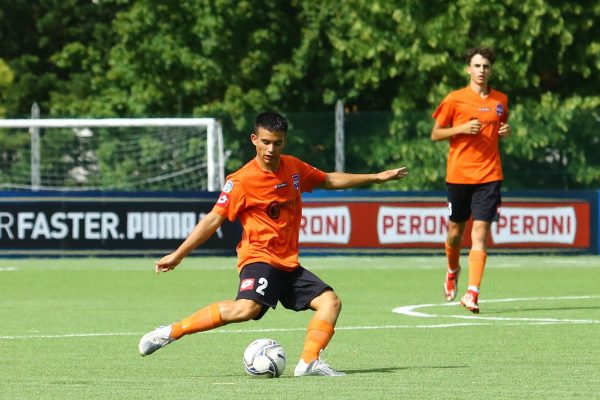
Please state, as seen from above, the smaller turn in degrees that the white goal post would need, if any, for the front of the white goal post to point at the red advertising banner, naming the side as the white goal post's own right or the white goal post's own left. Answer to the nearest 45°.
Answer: approximately 45° to the white goal post's own left

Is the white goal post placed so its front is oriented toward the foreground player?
yes

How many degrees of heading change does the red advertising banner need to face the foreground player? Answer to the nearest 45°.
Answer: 0° — it already faces them

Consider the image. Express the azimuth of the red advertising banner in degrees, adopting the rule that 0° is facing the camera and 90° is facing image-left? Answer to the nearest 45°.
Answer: approximately 0°

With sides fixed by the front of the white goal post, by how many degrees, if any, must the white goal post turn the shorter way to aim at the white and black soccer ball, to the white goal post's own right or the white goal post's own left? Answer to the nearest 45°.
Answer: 0° — it already faces it

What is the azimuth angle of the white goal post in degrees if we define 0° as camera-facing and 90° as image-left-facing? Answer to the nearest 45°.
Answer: approximately 0°

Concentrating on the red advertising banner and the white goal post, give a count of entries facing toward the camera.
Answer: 2

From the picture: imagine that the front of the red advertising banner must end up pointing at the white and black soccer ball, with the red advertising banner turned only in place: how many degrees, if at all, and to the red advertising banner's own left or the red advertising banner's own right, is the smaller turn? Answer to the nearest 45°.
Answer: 0° — it already faces it

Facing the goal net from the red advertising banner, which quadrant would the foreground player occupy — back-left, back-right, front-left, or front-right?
back-left
